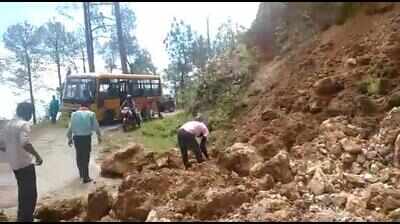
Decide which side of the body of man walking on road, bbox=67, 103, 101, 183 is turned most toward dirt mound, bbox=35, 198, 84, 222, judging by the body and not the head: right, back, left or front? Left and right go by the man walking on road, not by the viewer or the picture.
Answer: back

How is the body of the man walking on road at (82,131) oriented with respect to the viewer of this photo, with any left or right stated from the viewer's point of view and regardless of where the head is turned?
facing away from the viewer

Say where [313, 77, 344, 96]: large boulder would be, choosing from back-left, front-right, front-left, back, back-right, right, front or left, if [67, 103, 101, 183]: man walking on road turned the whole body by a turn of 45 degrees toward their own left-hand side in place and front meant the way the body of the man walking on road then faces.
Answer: back-right

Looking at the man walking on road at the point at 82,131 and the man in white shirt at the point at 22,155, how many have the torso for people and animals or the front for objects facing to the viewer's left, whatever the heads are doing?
0

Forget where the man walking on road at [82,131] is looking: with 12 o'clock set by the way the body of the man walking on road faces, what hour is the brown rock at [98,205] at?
The brown rock is roughly at 6 o'clock from the man walking on road.

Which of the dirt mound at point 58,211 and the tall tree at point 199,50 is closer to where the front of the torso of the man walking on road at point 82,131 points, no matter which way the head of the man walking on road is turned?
the tall tree

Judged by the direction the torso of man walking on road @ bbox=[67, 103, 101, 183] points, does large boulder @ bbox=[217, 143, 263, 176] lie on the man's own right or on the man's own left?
on the man's own right

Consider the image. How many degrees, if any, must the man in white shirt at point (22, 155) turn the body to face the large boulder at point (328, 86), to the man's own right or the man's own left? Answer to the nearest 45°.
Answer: approximately 45° to the man's own right

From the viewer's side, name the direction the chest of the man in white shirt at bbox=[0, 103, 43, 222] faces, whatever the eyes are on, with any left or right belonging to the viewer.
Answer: facing away from the viewer and to the right of the viewer

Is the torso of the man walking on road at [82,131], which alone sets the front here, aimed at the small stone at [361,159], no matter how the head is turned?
no

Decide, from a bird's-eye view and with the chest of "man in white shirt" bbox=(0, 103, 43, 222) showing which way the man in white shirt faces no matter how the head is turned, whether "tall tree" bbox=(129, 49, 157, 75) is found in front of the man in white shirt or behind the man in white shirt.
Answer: in front

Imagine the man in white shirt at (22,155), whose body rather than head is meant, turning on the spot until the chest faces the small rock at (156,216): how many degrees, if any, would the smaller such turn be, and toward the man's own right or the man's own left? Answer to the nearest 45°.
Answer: approximately 90° to the man's own right

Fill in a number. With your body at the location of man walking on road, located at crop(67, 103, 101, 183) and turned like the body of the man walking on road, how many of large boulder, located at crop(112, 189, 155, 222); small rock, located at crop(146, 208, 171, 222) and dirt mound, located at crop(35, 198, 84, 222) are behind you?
3
